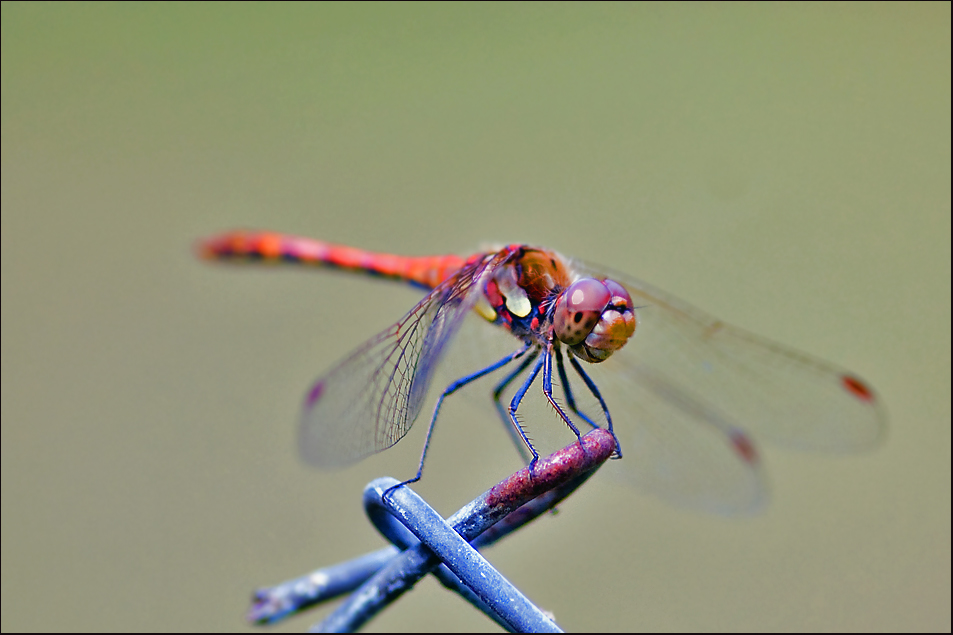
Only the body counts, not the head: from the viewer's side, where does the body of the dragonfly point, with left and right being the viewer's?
facing the viewer and to the right of the viewer
